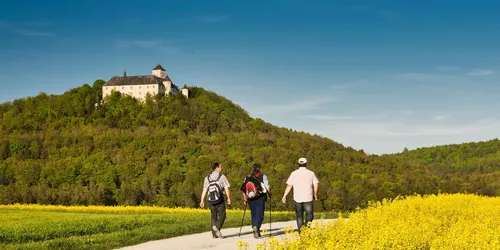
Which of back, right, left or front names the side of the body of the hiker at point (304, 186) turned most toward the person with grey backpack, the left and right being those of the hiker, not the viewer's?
left

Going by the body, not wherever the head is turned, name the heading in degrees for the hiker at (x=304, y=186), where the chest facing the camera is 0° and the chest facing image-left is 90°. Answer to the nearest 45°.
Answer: approximately 180°

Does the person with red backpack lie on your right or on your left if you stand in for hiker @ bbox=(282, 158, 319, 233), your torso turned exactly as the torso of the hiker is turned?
on your left
